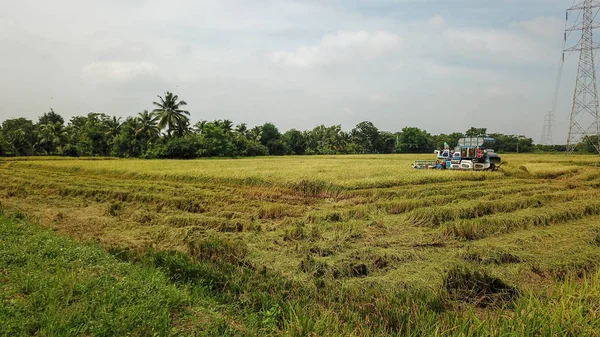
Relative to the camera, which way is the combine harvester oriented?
to the viewer's left

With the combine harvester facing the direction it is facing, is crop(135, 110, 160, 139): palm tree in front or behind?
in front

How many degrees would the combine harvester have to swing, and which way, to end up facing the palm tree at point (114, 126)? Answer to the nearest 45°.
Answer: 0° — it already faces it

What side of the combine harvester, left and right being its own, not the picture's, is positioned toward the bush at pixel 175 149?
front

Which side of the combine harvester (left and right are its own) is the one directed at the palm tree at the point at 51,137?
front
